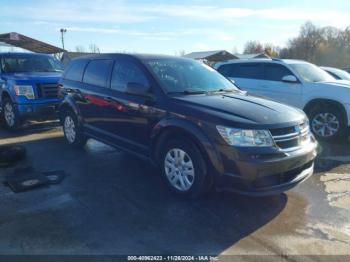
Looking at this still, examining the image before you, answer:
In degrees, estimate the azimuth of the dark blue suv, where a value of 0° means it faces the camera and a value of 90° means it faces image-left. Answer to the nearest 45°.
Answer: approximately 315°

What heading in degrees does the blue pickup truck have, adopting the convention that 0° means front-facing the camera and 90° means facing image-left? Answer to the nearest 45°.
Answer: approximately 315°

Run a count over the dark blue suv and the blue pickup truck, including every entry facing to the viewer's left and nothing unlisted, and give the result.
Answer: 0

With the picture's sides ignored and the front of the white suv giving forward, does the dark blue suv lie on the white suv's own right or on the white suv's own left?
on the white suv's own right

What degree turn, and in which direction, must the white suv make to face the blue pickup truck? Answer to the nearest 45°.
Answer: approximately 135° to its right

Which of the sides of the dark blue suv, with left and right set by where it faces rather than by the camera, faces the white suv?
left

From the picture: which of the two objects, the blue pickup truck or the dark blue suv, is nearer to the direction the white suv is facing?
the dark blue suv

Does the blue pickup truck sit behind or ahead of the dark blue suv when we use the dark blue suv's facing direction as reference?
behind
